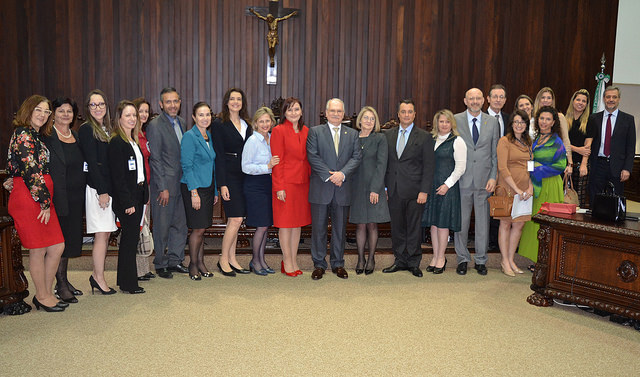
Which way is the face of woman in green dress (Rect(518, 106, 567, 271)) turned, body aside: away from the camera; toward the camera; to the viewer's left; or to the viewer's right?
toward the camera

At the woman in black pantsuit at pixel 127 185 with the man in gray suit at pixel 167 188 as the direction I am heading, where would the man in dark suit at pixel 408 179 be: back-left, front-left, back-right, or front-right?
front-right

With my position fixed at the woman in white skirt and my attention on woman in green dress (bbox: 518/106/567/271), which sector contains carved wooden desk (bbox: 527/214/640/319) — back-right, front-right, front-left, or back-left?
front-right

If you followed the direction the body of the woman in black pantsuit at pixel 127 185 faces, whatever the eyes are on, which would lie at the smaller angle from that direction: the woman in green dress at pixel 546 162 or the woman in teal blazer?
the woman in green dress

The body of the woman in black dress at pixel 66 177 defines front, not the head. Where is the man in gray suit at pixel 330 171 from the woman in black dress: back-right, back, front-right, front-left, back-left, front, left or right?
front-left

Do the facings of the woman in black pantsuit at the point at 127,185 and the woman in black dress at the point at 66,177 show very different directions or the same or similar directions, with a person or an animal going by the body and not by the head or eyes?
same or similar directions

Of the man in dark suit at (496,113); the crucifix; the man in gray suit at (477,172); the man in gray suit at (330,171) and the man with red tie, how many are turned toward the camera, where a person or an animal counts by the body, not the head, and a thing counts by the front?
5

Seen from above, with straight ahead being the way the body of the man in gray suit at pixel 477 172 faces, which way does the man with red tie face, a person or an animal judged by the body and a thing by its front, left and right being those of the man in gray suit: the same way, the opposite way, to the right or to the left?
the same way

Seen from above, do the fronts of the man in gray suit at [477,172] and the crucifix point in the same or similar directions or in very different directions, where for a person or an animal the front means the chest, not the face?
same or similar directions

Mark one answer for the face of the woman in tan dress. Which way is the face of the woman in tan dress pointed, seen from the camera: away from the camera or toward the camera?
toward the camera

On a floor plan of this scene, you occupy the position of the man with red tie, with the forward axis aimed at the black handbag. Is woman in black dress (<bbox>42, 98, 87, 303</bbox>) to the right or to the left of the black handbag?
right

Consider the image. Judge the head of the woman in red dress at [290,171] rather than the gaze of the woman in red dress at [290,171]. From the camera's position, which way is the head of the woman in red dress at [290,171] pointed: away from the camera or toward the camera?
toward the camera

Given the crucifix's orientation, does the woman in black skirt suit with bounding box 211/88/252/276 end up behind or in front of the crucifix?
in front

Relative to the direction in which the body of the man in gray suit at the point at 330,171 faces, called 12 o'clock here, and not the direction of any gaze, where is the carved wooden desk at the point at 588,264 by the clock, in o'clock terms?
The carved wooden desk is roughly at 10 o'clock from the man in gray suit.

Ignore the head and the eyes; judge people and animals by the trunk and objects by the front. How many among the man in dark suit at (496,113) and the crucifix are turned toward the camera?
2

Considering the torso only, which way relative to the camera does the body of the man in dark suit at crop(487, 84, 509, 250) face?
toward the camera

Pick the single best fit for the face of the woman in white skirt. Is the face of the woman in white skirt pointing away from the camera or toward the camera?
toward the camera

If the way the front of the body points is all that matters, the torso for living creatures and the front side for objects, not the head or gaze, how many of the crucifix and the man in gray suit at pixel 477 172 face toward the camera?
2

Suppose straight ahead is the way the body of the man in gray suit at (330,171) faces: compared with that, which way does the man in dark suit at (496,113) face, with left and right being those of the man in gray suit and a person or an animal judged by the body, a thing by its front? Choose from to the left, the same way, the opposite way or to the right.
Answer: the same way

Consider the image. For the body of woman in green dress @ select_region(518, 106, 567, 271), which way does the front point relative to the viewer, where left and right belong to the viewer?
facing the viewer and to the left of the viewer
